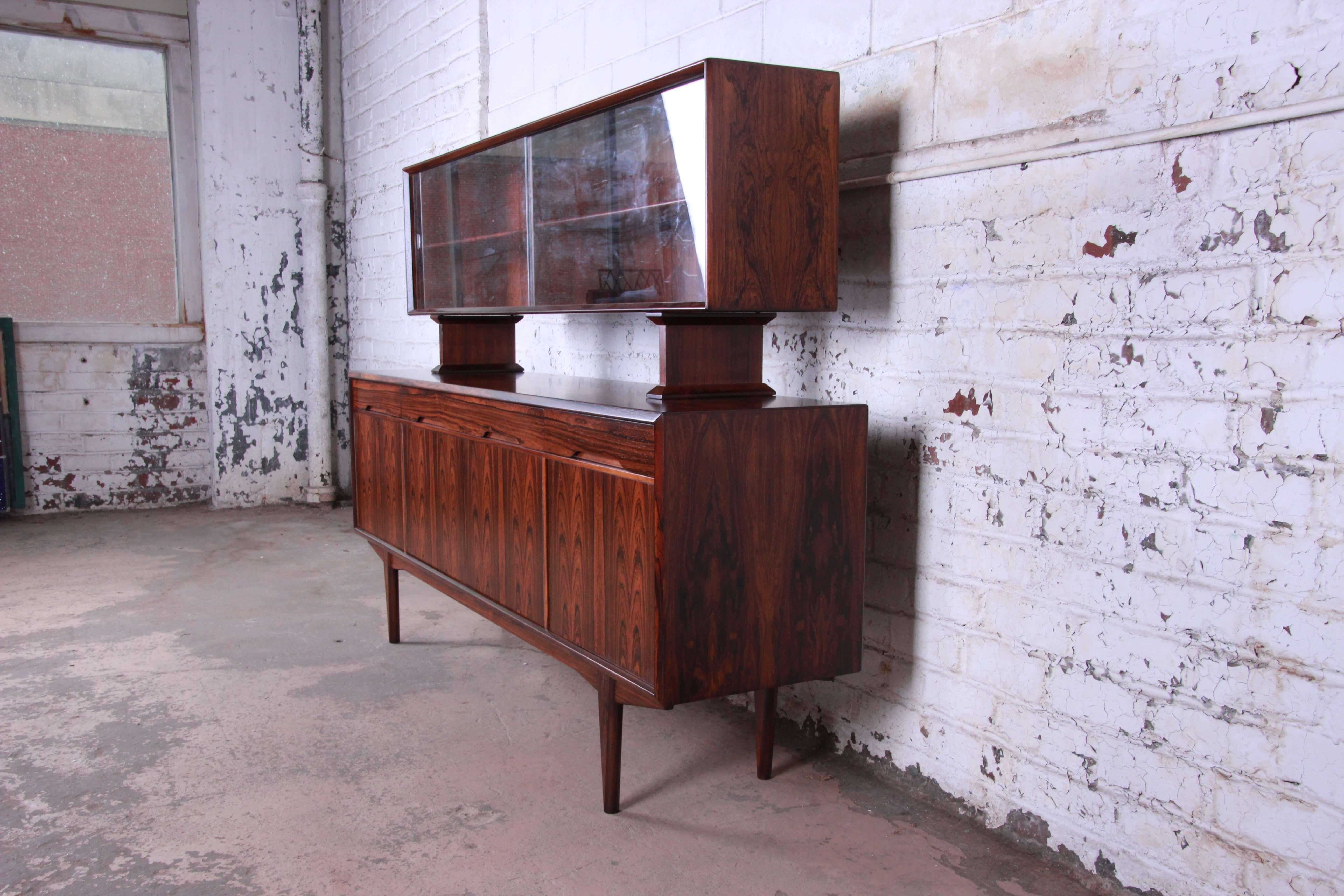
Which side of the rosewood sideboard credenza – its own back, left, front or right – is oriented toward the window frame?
right

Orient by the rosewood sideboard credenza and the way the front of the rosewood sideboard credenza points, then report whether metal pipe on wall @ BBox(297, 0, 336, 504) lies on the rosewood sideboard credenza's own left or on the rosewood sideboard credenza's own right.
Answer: on the rosewood sideboard credenza's own right

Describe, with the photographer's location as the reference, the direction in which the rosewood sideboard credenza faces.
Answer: facing the viewer and to the left of the viewer

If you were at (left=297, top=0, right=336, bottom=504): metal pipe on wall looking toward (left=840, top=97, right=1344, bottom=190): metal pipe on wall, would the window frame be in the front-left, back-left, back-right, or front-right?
back-right

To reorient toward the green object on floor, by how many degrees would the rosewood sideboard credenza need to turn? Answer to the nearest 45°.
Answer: approximately 90° to its right

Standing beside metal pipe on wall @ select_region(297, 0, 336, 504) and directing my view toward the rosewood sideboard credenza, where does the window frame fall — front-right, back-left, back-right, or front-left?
back-right
